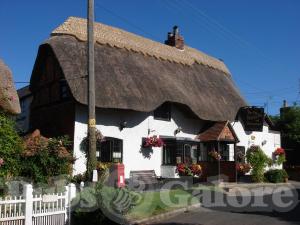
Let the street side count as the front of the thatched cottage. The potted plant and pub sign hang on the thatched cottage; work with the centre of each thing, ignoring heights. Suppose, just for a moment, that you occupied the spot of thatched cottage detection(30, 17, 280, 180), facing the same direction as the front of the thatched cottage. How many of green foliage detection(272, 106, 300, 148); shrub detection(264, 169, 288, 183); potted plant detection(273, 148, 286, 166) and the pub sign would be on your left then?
4

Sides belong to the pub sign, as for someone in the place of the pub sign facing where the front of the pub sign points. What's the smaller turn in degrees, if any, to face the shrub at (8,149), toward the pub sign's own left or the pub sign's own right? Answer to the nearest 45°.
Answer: approximately 45° to the pub sign's own right

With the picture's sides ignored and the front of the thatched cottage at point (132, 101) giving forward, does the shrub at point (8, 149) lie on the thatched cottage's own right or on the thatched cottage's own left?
on the thatched cottage's own right

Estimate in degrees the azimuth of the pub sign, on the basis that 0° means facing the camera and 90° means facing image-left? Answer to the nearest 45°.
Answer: approximately 0°

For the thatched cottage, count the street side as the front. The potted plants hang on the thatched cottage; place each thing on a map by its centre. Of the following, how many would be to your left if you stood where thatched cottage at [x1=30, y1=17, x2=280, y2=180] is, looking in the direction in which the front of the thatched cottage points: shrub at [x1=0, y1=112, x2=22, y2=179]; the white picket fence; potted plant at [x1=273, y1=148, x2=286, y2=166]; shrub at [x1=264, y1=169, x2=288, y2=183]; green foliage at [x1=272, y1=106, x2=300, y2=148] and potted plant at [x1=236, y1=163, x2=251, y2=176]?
4

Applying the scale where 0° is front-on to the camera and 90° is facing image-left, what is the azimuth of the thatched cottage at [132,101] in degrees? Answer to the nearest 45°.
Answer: approximately 315°

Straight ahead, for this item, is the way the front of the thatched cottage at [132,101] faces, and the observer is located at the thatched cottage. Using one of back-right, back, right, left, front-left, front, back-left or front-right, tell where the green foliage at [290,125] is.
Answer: left
